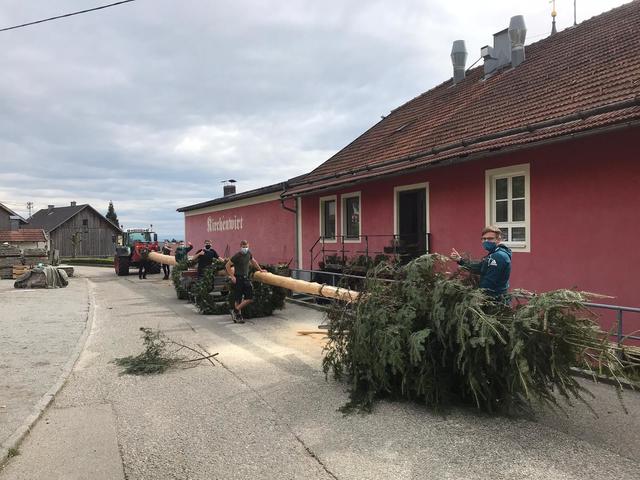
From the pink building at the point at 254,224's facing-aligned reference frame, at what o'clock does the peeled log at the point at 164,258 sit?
The peeled log is roughly at 2 o'clock from the pink building.

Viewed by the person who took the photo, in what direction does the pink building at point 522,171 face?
facing the viewer and to the left of the viewer

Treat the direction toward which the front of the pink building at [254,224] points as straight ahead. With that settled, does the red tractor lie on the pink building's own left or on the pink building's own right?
on the pink building's own right

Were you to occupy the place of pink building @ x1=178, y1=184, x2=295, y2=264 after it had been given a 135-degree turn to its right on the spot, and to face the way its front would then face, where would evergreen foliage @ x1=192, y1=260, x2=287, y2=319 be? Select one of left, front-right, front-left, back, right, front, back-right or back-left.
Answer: back

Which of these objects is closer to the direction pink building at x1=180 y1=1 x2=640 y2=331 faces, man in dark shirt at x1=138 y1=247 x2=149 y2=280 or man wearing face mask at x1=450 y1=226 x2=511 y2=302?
the man wearing face mask

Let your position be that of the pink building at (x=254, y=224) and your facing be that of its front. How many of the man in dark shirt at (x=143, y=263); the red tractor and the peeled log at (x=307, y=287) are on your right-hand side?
2

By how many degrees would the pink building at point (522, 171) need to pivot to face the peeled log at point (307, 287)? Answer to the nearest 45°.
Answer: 0° — it already faces it
